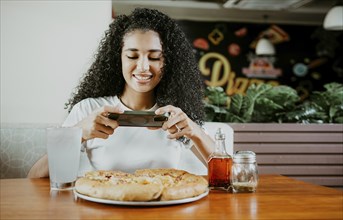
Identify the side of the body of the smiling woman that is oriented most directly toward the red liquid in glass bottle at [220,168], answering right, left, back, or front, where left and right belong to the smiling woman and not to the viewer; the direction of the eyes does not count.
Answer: front

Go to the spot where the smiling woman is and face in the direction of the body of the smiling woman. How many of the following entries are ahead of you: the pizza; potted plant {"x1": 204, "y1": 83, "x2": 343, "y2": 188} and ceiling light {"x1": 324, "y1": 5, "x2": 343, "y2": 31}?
1

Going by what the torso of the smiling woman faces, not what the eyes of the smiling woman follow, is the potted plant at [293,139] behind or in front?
behind

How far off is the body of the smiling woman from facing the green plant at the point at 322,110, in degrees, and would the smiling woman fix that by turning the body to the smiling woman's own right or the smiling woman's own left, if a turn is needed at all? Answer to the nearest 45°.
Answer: approximately 135° to the smiling woman's own left

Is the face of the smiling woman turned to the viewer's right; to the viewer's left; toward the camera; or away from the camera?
toward the camera

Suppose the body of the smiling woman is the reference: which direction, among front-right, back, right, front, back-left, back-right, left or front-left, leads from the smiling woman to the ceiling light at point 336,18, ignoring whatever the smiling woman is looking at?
back-left

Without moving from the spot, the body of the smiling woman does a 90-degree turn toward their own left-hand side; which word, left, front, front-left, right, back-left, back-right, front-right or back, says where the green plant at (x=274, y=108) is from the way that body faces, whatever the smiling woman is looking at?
front-left

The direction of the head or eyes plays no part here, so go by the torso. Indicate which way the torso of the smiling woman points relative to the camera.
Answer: toward the camera

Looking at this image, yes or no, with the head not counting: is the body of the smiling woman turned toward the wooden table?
yes

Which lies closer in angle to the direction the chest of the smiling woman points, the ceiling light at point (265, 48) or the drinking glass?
the drinking glass

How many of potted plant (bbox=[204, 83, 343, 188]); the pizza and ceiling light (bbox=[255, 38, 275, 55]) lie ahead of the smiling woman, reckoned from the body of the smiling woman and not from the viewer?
1

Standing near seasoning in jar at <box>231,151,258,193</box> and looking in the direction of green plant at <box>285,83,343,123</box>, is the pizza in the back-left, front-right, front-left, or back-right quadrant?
back-left

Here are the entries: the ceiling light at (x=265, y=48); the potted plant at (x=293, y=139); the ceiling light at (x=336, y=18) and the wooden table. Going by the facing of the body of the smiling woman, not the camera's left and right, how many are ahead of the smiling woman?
1

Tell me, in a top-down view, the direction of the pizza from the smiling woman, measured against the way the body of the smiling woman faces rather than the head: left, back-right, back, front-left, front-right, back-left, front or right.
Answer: front
